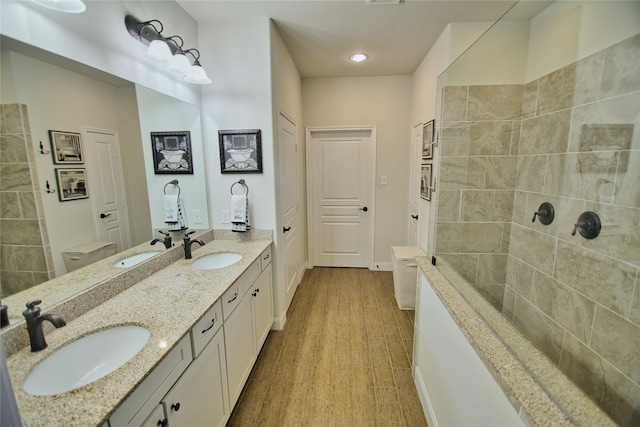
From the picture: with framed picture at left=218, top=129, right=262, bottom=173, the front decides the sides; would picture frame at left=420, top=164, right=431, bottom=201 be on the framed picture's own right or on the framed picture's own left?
on the framed picture's own left

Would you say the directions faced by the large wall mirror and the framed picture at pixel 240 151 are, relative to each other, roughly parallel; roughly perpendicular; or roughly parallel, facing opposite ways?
roughly perpendicular

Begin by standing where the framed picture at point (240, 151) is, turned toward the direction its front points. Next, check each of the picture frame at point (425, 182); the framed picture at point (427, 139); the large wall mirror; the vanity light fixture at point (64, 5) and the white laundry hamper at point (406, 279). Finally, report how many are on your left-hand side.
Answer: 3

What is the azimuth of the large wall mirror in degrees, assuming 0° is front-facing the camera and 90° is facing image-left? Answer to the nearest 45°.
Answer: approximately 315°

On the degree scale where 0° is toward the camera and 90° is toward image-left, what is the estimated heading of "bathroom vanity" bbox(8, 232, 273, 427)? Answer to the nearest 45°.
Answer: approximately 315°

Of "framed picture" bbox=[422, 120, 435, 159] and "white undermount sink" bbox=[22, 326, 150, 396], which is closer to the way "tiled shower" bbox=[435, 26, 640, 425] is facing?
the white undermount sink

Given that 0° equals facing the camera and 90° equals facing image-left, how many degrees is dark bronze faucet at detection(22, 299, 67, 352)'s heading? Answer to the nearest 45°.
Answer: approximately 315°

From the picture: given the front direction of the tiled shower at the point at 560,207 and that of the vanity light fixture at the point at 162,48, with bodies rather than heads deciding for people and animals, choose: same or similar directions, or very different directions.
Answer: very different directions
